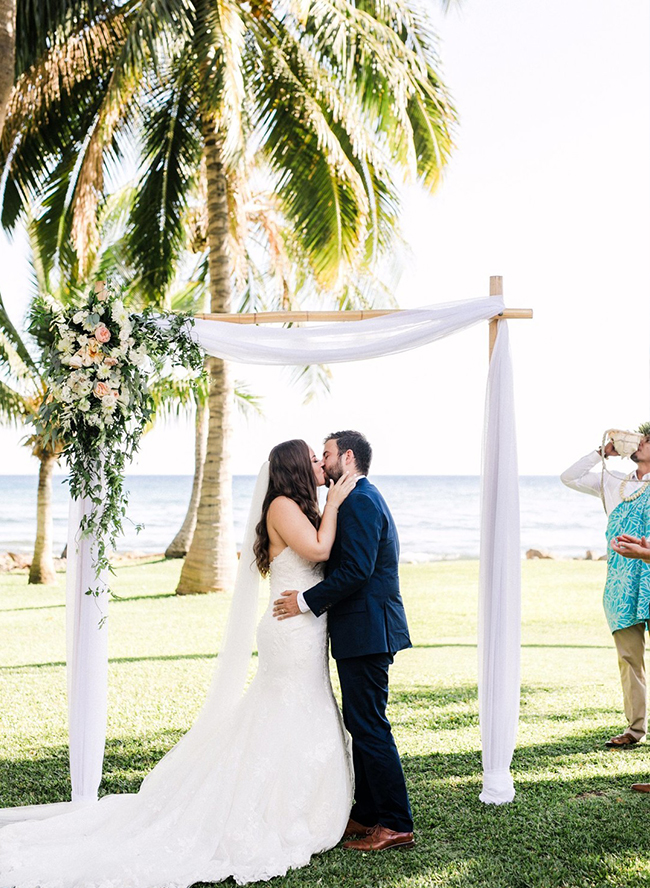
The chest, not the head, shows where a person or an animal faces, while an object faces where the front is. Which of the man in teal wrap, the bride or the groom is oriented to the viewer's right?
the bride

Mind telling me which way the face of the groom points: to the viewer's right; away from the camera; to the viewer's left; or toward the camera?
to the viewer's left

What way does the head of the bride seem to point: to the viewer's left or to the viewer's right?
to the viewer's right

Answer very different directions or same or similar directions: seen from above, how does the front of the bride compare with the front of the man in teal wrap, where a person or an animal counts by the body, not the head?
very different directions

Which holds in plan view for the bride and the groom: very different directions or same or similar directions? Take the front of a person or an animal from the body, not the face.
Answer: very different directions

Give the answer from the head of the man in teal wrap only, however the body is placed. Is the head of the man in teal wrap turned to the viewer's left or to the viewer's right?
to the viewer's left

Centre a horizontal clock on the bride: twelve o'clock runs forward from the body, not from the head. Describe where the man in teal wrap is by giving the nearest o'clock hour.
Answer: The man in teal wrap is roughly at 11 o'clock from the bride.

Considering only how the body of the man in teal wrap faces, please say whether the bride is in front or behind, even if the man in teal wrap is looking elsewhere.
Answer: in front

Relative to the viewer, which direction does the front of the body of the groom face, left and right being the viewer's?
facing to the left of the viewer

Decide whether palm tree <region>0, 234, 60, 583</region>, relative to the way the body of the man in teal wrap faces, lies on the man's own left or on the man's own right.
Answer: on the man's own right

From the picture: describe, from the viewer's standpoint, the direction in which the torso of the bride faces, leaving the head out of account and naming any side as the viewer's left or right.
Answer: facing to the right of the viewer

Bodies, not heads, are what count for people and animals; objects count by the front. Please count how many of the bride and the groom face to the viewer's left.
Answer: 1

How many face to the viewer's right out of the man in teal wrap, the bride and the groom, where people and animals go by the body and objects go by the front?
1

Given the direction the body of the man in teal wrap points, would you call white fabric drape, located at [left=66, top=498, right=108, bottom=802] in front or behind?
in front
